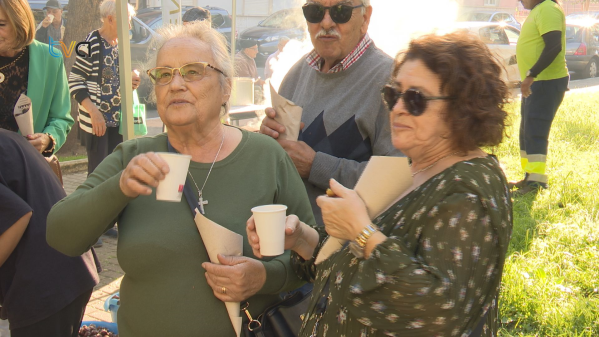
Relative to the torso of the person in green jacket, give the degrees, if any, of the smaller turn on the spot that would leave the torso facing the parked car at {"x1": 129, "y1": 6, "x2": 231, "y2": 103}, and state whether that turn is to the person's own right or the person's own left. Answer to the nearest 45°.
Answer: approximately 135° to the person's own right

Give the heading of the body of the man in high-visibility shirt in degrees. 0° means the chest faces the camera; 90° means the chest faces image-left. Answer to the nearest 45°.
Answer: approximately 90°

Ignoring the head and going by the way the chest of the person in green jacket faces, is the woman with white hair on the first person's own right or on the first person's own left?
on the first person's own left

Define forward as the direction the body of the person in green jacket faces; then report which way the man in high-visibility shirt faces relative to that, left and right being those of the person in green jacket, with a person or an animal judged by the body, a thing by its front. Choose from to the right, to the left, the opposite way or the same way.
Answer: to the right

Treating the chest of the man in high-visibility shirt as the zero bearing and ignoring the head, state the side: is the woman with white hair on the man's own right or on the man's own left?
on the man's own left

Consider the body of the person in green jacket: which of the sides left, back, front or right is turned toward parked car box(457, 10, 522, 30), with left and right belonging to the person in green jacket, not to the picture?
back
